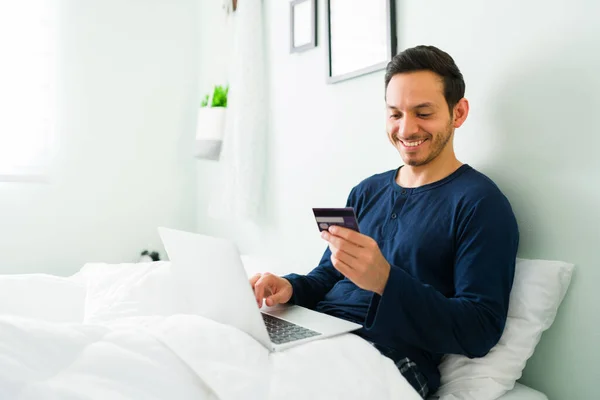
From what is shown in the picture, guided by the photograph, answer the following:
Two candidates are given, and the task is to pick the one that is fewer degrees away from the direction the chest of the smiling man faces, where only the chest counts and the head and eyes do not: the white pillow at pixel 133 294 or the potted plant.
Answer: the white pillow

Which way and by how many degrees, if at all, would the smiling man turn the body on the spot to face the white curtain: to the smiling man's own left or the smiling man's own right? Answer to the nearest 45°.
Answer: approximately 90° to the smiling man's own right

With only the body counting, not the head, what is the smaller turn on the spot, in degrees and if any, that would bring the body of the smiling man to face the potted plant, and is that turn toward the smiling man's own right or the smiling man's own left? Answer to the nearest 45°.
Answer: approximately 90° to the smiling man's own right

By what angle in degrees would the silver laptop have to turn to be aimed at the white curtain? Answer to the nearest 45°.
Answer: approximately 45° to its left

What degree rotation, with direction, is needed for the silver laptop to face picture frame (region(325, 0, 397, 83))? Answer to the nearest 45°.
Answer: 0° — it already faces it

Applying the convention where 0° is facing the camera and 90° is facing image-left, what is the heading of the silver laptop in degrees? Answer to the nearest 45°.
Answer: approximately 225°

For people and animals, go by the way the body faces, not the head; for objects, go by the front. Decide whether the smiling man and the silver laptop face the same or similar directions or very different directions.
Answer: very different directions

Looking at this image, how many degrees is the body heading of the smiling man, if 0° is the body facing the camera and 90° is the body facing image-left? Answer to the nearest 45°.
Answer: approximately 45°
